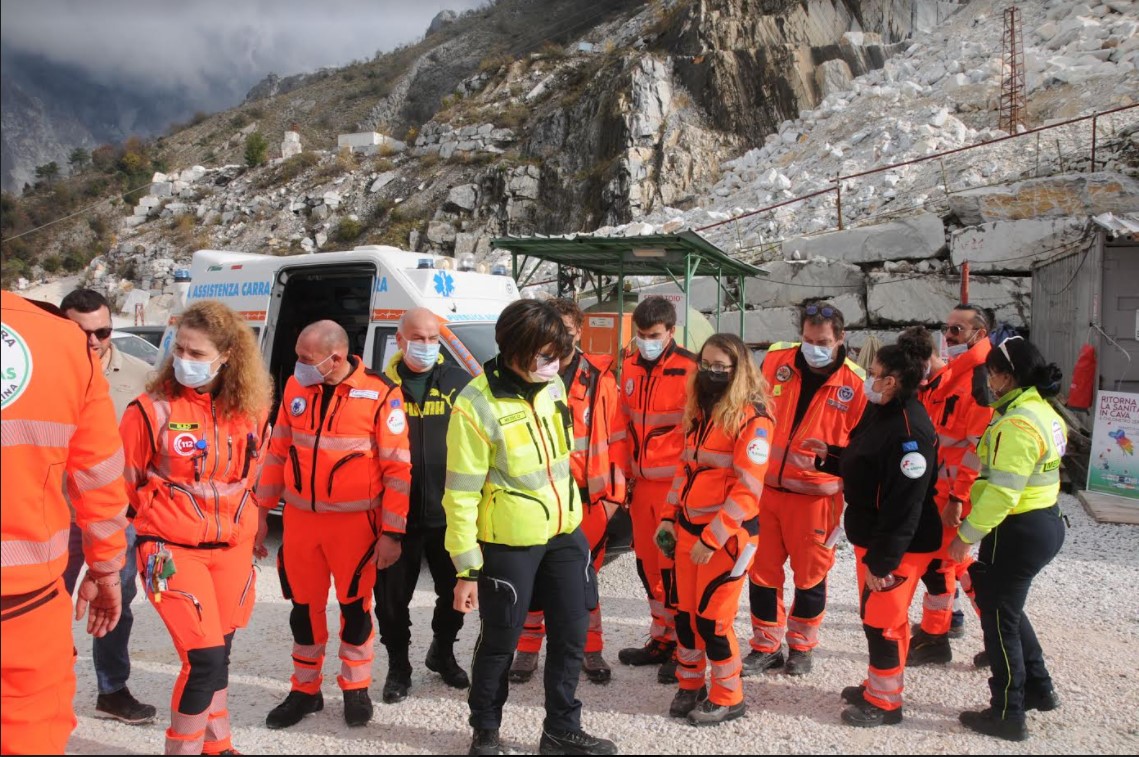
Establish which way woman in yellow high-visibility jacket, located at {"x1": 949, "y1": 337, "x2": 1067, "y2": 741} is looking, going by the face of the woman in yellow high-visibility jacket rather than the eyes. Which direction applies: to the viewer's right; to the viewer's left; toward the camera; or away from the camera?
to the viewer's left

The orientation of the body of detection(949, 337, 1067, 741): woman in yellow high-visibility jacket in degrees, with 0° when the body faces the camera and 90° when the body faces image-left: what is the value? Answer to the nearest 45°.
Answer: approximately 135°

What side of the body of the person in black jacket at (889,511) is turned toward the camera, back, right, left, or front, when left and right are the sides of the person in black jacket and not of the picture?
left

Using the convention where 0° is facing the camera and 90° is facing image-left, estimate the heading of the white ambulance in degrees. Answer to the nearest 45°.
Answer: approximately 315°

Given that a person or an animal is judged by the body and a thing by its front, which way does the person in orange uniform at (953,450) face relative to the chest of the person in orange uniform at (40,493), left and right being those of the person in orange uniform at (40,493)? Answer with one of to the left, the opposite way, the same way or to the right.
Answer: to the left

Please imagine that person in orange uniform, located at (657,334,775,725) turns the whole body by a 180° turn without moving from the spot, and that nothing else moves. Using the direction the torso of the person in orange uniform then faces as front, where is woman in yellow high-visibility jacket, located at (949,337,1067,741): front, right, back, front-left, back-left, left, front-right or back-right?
front-right

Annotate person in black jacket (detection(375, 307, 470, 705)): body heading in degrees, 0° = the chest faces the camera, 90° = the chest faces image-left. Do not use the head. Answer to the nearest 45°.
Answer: approximately 0°

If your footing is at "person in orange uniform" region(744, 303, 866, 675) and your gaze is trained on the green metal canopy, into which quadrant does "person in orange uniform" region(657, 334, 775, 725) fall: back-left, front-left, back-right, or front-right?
back-left

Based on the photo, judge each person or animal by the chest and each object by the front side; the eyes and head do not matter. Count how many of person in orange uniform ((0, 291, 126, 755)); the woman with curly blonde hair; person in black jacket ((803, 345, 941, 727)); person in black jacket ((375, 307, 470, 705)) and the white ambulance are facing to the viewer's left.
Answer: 1

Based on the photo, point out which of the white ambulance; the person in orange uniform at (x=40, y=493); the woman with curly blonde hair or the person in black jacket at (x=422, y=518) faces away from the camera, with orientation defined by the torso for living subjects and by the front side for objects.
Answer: the person in orange uniform

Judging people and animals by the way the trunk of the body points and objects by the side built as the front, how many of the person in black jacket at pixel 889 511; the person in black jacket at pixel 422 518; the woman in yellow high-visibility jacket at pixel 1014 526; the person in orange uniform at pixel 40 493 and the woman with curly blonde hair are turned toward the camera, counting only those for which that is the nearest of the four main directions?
2

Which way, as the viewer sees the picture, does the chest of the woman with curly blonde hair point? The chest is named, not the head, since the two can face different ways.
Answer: toward the camera

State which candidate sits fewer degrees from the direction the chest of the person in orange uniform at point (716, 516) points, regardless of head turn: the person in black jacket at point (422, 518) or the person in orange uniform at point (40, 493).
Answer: the person in orange uniform

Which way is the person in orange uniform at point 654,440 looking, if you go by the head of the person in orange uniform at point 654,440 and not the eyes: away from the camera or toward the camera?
toward the camera
